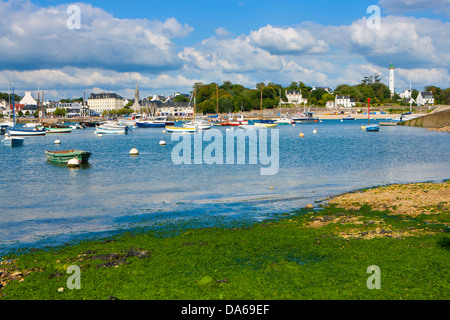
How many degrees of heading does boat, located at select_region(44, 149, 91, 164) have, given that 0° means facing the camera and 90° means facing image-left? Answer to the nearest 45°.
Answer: approximately 90°

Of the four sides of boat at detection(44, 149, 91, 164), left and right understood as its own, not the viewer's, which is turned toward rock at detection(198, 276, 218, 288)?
left
